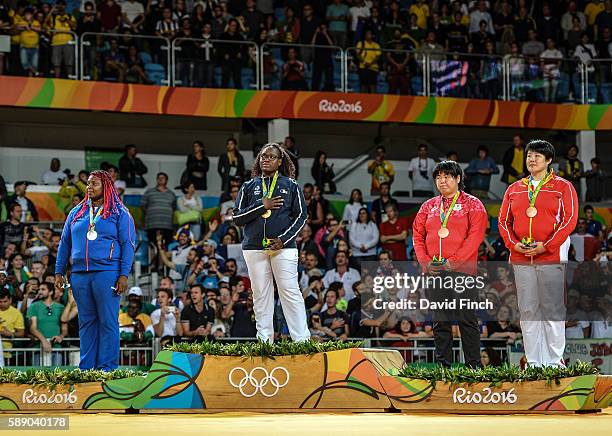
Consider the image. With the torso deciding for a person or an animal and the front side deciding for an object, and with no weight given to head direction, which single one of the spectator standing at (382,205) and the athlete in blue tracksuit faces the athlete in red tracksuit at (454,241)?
the spectator standing

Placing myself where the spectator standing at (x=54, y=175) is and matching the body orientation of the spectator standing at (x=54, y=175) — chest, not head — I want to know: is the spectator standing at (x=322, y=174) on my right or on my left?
on my left

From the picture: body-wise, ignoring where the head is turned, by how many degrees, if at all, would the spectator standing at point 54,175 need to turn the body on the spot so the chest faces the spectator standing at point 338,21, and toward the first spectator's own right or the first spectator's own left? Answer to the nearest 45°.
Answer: approximately 90° to the first spectator's own left

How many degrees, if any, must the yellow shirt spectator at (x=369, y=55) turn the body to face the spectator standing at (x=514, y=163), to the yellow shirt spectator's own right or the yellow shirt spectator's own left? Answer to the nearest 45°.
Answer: approximately 90° to the yellow shirt spectator's own left

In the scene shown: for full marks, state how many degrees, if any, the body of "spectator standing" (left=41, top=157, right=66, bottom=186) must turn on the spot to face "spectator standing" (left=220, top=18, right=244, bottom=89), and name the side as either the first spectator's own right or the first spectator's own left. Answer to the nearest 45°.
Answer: approximately 90° to the first spectator's own left
